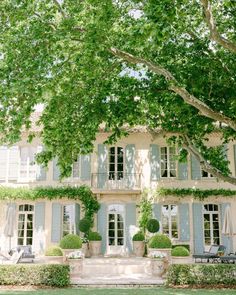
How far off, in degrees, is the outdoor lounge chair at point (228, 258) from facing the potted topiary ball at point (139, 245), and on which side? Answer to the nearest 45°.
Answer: approximately 45° to its right

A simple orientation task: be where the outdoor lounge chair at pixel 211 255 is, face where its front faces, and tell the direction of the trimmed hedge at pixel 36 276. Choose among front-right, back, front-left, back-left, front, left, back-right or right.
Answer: front-left

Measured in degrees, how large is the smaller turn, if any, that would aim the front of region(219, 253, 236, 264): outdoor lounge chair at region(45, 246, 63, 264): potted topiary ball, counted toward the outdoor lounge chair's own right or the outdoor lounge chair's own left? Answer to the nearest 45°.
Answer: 0° — it already faces it

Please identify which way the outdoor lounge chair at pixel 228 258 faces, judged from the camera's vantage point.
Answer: facing to the left of the viewer

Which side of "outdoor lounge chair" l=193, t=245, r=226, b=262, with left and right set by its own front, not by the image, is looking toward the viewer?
left

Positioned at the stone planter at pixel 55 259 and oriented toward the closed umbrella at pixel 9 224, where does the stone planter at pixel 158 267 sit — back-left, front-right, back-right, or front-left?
back-right

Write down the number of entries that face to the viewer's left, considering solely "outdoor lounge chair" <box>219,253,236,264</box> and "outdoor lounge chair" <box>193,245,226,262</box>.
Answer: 2
